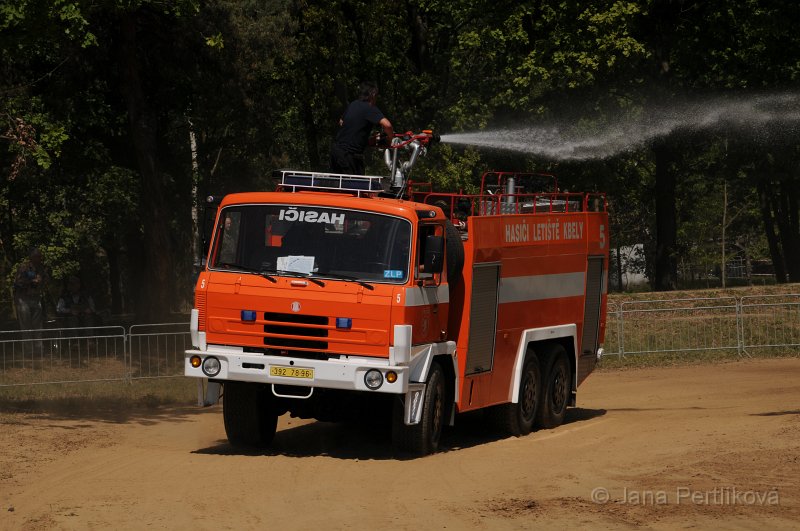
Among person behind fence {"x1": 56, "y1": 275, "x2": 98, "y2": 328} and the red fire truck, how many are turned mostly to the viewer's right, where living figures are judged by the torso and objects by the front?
0

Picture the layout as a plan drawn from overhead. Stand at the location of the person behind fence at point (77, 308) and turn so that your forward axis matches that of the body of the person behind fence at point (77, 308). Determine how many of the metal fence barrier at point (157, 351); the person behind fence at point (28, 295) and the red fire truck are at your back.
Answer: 0

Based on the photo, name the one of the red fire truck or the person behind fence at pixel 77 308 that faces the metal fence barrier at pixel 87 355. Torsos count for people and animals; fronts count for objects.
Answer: the person behind fence

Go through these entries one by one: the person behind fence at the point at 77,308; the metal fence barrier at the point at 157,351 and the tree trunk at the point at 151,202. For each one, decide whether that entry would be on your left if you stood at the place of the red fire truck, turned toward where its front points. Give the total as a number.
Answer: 0

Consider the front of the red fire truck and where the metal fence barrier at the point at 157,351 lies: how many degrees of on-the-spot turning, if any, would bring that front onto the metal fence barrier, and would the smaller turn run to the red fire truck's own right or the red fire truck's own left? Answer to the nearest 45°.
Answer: approximately 90° to the red fire truck's own right

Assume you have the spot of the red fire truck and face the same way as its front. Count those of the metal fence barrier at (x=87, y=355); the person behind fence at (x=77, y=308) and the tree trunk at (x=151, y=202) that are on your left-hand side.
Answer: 0

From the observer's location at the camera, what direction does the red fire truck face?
facing the viewer and to the left of the viewer

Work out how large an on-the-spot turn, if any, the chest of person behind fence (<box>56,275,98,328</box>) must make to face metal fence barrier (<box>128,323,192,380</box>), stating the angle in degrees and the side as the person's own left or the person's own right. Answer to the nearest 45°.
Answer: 0° — they already face it

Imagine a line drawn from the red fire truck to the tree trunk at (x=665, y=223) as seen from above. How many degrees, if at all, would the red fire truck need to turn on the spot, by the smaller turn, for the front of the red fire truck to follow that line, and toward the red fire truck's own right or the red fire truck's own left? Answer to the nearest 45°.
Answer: approximately 135° to the red fire truck's own right

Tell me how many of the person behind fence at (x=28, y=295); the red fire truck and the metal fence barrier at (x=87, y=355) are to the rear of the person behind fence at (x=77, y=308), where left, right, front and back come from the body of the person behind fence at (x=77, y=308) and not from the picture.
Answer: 0

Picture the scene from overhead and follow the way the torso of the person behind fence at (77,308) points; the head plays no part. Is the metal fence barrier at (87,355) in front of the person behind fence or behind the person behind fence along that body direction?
in front

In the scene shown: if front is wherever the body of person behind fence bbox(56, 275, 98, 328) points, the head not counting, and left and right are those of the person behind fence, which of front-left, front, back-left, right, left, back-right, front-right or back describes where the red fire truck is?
front

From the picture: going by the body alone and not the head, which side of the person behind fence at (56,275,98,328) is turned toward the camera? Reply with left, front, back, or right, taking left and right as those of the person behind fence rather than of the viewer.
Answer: front

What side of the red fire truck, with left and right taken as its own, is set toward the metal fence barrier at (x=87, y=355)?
right
